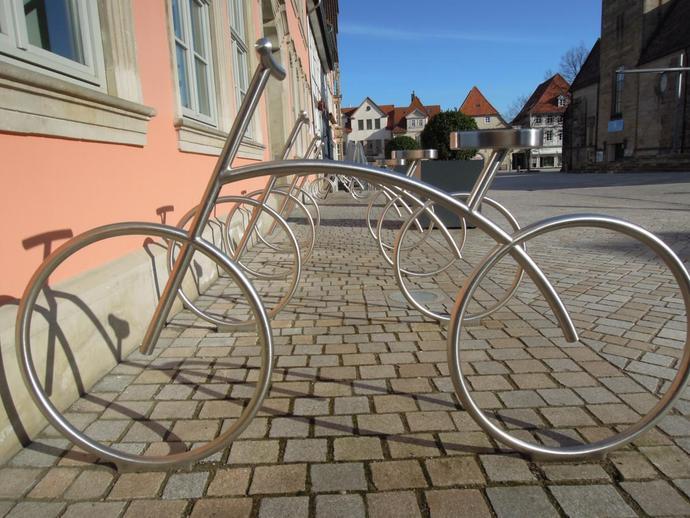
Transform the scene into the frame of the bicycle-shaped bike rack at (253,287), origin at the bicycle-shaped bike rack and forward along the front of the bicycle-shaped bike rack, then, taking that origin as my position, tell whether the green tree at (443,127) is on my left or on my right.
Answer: on my right

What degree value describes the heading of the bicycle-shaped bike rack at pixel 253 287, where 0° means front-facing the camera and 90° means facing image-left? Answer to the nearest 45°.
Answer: approximately 90°

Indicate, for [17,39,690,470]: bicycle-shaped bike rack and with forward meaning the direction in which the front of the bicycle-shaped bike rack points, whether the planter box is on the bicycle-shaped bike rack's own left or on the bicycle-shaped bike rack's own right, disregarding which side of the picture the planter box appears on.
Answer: on the bicycle-shaped bike rack's own right

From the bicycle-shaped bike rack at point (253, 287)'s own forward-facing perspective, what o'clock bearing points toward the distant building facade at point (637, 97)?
The distant building facade is roughly at 4 o'clock from the bicycle-shaped bike rack.
